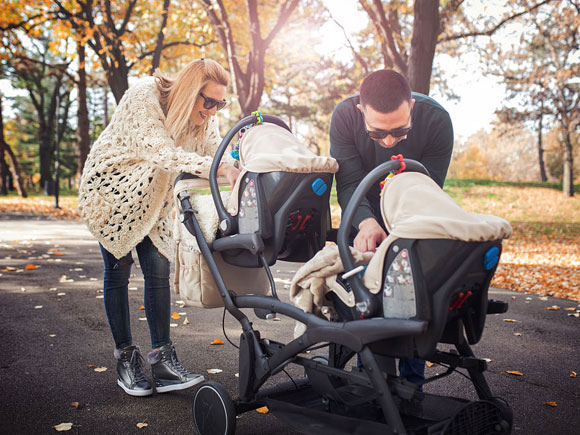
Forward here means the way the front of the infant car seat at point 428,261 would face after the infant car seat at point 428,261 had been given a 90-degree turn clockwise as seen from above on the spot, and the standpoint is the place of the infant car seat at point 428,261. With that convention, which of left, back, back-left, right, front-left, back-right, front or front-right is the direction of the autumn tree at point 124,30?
left

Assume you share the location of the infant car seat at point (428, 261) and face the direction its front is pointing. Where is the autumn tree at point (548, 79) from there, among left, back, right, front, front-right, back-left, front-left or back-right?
front-right

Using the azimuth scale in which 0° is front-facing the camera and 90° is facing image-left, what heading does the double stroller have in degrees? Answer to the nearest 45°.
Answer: approximately 315°

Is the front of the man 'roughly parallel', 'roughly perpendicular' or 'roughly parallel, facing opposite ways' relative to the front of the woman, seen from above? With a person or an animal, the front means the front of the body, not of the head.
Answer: roughly perpendicular

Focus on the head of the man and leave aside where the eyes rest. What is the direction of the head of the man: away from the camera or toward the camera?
toward the camera

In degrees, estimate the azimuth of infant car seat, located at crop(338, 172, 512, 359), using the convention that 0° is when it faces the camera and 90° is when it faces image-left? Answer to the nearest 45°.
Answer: approximately 135°

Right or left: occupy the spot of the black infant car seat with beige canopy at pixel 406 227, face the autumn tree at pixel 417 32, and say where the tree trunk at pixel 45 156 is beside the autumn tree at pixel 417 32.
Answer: left

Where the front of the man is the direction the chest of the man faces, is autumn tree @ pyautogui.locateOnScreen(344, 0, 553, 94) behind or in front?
behind

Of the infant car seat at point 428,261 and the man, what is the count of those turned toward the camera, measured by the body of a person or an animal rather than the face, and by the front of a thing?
1

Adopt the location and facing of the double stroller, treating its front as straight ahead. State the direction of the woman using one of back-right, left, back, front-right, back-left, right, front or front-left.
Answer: back

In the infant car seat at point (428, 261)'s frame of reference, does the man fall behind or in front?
in front

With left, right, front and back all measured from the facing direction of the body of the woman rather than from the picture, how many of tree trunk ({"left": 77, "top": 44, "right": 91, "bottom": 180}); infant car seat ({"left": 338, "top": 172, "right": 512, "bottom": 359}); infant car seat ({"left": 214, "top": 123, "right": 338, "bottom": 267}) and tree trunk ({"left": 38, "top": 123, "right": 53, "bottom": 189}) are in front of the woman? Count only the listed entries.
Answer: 2

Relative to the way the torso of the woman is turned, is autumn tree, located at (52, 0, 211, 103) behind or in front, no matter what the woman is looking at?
behind

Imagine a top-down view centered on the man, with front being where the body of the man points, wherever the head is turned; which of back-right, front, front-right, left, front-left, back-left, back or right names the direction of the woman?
right

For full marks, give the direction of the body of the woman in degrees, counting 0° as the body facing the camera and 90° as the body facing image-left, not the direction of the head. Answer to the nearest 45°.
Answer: approximately 315°

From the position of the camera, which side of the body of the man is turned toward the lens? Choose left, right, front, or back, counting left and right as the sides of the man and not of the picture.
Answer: front

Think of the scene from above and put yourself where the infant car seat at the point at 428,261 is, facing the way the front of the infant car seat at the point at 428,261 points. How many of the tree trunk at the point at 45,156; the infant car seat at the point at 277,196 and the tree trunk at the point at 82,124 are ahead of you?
3

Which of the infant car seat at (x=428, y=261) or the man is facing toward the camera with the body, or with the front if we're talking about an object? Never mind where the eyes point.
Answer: the man
